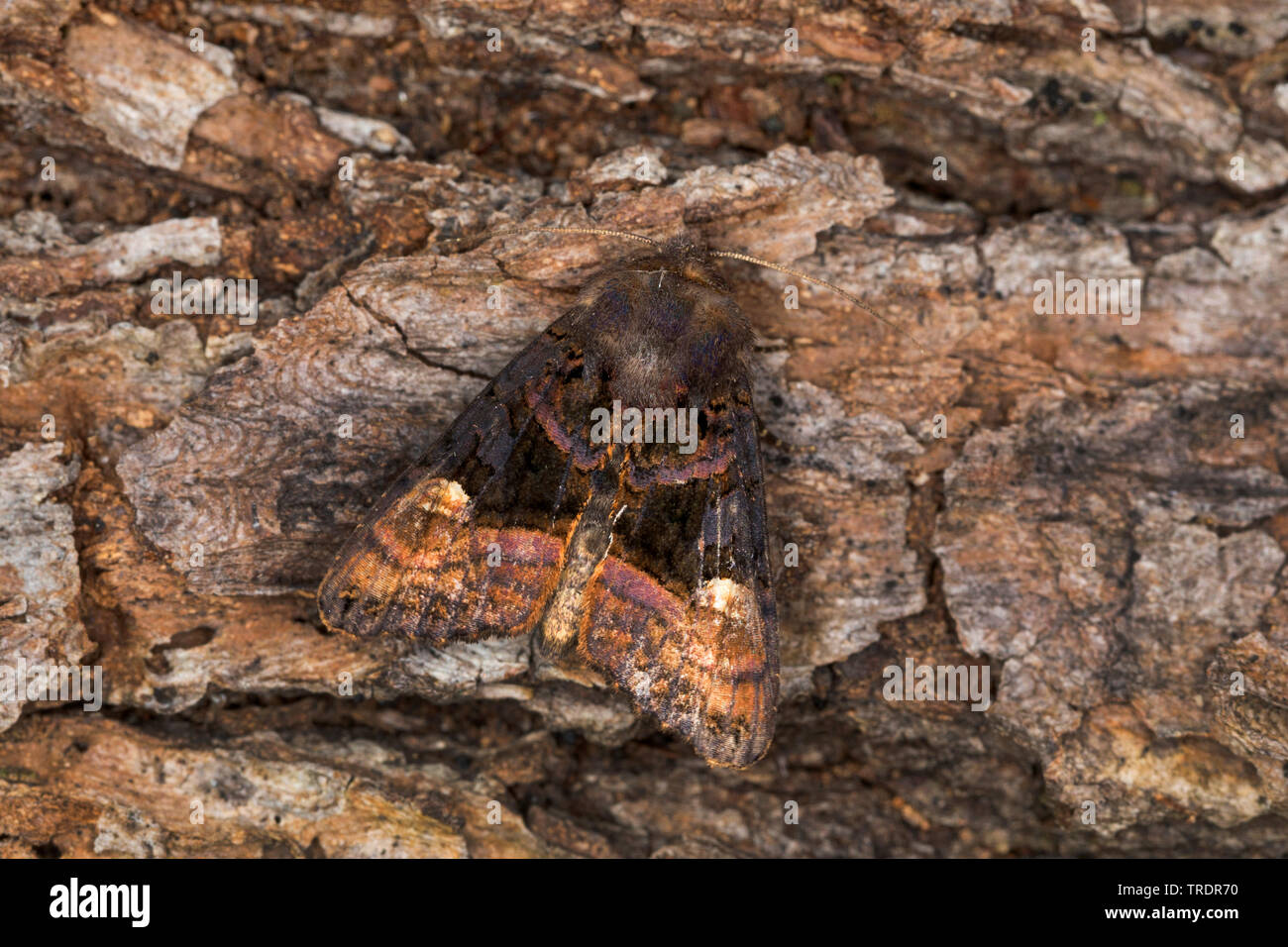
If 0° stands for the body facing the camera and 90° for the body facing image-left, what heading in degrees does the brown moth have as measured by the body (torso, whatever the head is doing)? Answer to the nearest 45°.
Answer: approximately 180°
